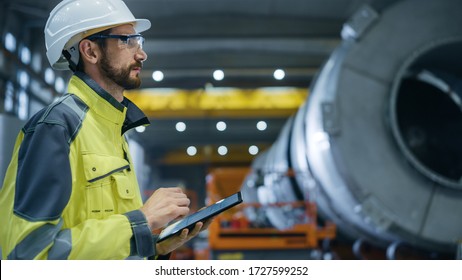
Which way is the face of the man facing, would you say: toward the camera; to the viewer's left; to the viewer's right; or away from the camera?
to the viewer's right

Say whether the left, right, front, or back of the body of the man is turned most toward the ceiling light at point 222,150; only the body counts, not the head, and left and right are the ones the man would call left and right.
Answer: left

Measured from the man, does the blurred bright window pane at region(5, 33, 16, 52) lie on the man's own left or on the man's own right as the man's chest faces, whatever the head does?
on the man's own left

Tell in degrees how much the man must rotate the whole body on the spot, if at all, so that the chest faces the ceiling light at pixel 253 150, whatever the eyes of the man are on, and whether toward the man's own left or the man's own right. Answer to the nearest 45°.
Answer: approximately 90° to the man's own left

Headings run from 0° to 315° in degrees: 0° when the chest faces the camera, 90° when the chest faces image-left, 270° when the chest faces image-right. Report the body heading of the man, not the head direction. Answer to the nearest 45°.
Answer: approximately 270°

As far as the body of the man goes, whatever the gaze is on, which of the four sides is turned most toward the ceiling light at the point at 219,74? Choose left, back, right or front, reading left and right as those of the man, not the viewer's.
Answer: left

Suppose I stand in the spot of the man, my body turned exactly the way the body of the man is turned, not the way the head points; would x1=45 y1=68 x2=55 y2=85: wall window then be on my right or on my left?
on my left

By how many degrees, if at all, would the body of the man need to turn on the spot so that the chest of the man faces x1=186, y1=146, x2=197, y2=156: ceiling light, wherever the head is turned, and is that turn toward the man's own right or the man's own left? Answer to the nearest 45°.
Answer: approximately 90° to the man's own left

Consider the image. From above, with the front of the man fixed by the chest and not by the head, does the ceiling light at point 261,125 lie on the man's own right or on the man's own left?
on the man's own left
